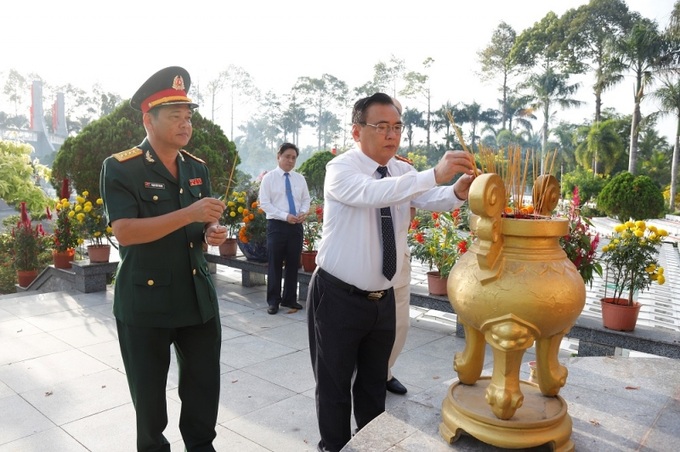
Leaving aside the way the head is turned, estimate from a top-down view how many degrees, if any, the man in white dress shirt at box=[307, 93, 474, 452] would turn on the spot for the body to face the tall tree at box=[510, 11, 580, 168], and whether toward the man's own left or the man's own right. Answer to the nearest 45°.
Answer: approximately 135° to the man's own left

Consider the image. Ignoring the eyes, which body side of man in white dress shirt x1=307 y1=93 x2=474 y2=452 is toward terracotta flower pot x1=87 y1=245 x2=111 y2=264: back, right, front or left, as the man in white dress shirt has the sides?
back

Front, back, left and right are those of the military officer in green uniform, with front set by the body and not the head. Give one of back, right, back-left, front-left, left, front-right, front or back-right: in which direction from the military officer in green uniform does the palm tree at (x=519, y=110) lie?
left

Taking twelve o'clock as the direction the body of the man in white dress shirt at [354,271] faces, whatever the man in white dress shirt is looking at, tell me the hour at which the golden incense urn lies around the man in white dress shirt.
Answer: The golden incense urn is roughly at 12 o'clock from the man in white dress shirt.

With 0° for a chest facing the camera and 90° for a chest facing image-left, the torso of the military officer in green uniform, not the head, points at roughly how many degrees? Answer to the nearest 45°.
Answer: approximately 315°

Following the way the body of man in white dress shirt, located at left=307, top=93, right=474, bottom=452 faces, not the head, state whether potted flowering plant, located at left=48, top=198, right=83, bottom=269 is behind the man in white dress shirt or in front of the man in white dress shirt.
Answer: behind

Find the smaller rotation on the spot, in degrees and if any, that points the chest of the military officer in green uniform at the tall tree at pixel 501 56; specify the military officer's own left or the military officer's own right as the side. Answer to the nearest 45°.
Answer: approximately 90° to the military officer's own left

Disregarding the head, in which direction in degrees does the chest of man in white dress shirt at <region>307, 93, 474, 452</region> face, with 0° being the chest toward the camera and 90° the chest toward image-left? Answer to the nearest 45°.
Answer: approximately 315°
